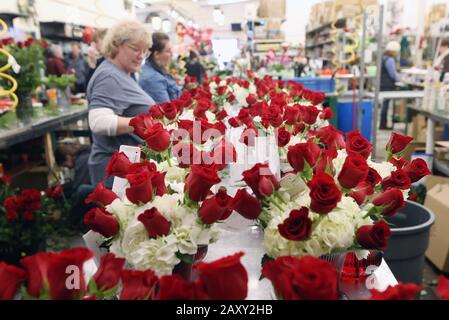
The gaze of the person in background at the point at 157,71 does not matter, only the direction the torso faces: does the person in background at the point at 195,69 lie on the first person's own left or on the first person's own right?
on the first person's own left

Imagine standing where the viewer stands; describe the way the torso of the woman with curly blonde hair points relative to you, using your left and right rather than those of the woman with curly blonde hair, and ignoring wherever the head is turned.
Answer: facing to the right of the viewer

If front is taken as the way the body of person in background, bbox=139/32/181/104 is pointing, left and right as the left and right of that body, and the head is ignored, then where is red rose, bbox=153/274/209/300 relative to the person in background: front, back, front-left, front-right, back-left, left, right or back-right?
right

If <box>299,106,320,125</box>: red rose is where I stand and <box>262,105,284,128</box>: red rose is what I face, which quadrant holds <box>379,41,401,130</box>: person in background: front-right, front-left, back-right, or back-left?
back-right

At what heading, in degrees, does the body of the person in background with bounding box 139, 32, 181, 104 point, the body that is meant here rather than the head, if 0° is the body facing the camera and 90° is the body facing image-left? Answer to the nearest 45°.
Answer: approximately 270°

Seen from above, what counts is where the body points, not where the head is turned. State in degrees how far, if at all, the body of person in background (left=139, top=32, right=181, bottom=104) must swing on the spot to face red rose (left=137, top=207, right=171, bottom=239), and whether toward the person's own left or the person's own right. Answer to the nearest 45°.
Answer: approximately 90° to the person's own right

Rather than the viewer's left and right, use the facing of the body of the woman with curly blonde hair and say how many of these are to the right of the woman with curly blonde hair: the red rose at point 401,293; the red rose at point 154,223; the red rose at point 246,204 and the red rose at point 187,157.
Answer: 4

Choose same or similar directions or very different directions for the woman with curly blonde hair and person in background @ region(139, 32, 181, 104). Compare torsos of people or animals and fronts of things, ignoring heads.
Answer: same or similar directions

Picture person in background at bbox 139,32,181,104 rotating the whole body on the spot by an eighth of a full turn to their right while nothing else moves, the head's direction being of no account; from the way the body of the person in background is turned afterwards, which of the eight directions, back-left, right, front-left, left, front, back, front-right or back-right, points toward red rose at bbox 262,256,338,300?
front-right

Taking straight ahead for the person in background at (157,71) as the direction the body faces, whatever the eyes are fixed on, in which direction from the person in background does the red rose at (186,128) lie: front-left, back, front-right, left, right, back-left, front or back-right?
right
